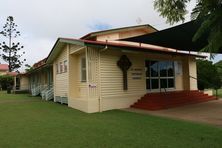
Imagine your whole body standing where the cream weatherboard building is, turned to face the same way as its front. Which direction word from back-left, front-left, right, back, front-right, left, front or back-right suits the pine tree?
back

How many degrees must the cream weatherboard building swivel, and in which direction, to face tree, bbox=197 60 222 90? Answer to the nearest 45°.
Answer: approximately 90° to its left

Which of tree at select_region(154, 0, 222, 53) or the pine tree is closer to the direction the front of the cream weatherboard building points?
the tree
